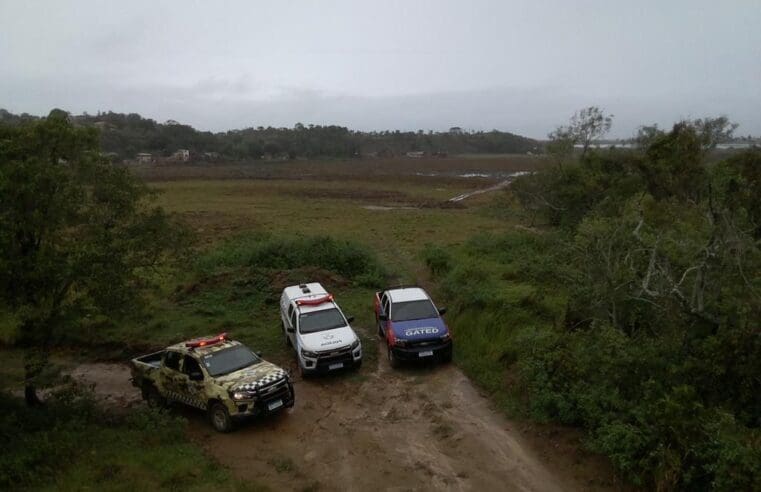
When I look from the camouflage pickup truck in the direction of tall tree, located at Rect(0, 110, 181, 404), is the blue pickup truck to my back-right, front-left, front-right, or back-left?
back-right

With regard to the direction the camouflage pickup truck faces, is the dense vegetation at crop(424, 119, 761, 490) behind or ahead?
ahead

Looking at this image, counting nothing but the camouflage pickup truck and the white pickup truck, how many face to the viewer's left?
0

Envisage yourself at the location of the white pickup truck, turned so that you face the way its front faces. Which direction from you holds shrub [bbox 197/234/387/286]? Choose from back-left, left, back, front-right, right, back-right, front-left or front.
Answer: back-left

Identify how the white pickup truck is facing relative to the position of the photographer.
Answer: facing the viewer and to the right of the viewer

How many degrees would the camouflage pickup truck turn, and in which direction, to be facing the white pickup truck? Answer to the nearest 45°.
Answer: approximately 90° to its left

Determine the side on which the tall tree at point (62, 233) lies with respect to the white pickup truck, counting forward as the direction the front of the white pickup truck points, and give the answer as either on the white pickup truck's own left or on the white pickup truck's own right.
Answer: on the white pickup truck's own right

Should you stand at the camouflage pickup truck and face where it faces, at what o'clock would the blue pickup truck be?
The blue pickup truck is roughly at 10 o'clock from the camouflage pickup truck.

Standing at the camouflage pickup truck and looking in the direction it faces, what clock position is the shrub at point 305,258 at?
The shrub is roughly at 8 o'clock from the camouflage pickup truck.

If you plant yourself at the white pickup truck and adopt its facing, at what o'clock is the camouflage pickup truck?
The camouflage pickup truck is roughly at 3 o'clock from the white pickup truck.
